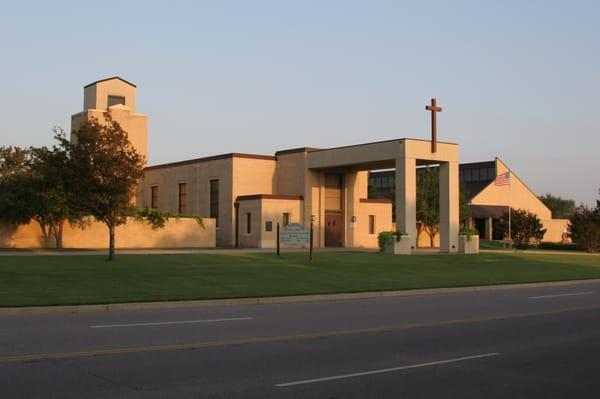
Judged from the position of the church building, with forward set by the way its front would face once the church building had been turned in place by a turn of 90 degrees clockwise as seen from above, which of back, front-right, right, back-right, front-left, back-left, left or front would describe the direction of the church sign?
front-left

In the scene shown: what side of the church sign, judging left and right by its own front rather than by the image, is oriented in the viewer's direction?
front

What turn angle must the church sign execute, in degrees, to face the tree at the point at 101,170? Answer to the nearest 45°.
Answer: approximately 45° to its right

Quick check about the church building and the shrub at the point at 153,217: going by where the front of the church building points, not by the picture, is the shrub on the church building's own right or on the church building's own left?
on the church building's own right

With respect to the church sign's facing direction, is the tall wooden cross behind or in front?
behind

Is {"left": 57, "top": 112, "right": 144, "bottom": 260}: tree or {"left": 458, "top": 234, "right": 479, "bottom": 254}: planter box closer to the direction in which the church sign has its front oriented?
the tree

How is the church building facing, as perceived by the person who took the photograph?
facing the viewer and to the right of the viewer

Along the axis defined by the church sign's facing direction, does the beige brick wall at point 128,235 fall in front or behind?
behind
